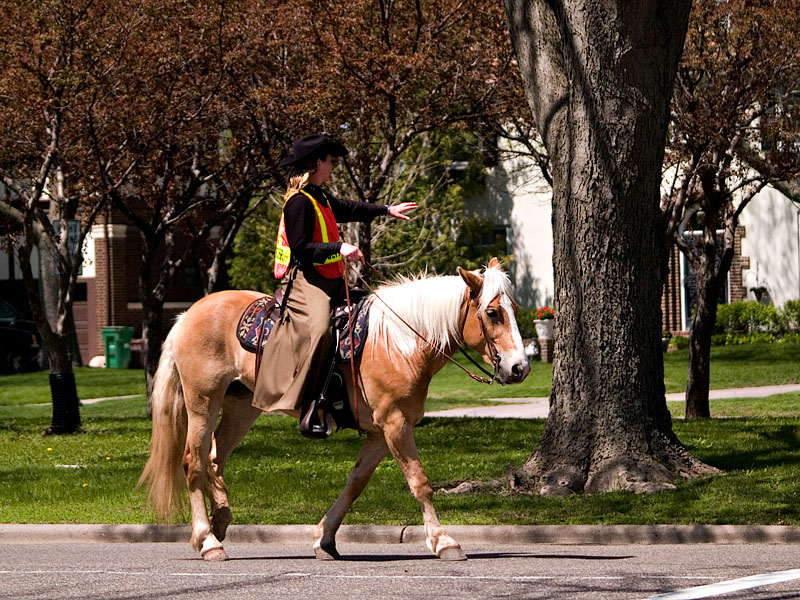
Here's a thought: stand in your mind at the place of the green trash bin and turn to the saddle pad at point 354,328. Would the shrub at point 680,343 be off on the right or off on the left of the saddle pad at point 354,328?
left

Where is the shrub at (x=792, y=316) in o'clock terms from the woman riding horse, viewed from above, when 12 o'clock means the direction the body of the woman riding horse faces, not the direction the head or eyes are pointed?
The shrub is roughly at 10 o'clock from the woman riding horse.

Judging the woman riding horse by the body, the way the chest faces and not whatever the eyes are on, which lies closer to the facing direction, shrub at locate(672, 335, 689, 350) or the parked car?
the shrub

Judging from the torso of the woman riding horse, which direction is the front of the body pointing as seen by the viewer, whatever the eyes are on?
to the viewer's right

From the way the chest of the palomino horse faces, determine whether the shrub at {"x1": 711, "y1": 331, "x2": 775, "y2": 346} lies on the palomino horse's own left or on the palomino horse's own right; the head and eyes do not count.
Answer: on the palomino horse's own left

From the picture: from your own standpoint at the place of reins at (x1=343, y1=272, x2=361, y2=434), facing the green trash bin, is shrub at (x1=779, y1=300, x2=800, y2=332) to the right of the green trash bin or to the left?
right

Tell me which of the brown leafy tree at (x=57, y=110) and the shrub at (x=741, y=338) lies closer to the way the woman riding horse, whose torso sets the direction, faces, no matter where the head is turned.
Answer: the shrub

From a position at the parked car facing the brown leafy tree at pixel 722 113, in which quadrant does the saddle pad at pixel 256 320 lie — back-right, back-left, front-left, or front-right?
front-right

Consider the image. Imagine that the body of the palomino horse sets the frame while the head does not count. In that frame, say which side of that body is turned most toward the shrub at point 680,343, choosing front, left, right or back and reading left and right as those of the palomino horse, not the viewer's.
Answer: left

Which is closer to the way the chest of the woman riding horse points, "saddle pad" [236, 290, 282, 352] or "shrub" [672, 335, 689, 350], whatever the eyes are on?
the shrub

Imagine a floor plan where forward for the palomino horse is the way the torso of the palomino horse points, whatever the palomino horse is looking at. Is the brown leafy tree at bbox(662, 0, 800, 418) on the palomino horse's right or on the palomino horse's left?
on the palomino horse's left

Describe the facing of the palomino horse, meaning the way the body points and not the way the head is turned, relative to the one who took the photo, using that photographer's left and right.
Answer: facing to the right of the viewer

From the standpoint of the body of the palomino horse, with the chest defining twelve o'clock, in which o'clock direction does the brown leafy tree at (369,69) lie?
The brown leafy tree is roughly at 9 o'clock from the palomino horse.

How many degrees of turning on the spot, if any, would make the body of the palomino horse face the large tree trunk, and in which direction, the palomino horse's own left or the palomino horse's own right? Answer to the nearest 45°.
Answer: approximately 45° to the palomino horse's own left

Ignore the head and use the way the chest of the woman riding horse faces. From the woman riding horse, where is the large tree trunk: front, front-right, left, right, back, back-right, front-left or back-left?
front-left

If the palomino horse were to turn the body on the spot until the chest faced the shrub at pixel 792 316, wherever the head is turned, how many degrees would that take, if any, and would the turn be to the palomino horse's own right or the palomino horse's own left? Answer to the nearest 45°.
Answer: approximately 45° to the palomino horse's own left
